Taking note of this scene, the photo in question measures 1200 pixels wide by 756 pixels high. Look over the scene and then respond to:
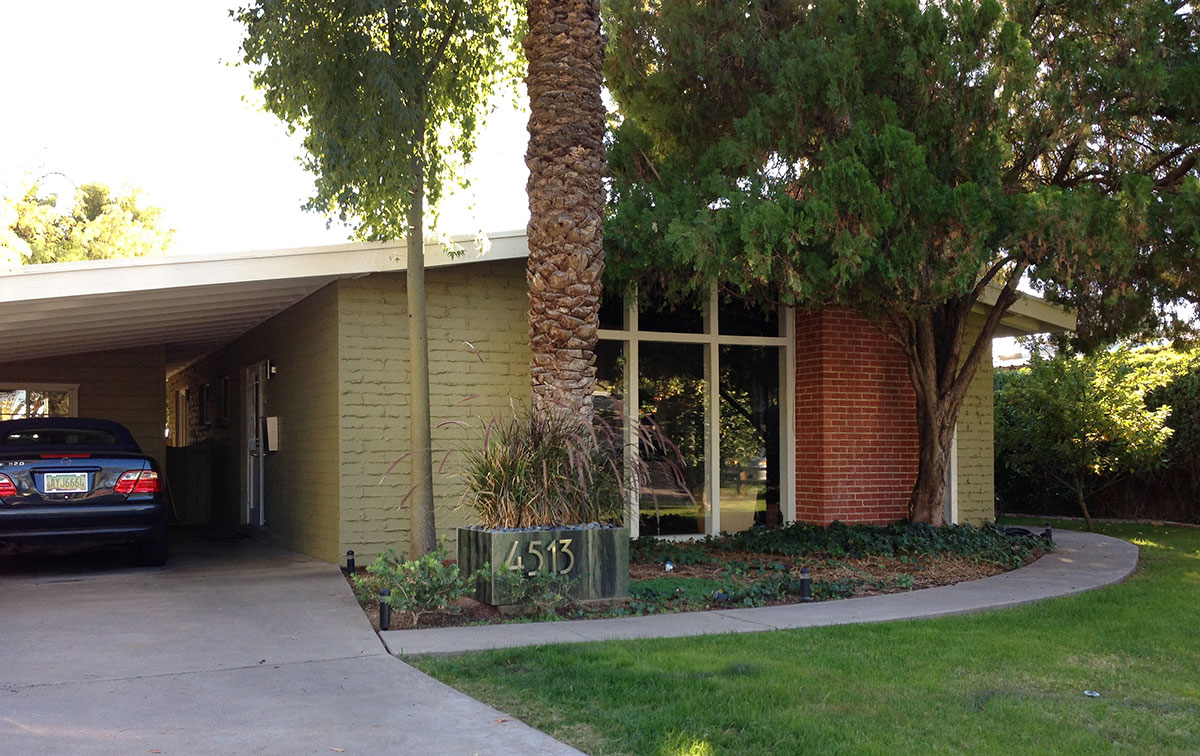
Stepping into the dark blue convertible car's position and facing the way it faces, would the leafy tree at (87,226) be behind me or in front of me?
in front

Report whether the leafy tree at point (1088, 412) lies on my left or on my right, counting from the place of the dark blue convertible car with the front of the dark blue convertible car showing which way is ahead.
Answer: on my right

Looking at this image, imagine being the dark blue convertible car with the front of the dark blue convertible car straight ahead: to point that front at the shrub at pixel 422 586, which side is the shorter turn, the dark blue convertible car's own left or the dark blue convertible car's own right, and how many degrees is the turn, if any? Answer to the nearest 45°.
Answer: approximately 135° to the dark blue convertible car's own right

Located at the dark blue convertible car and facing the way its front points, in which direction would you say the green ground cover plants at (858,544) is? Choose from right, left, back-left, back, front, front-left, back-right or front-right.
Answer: right

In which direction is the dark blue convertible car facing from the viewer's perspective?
away from the camera

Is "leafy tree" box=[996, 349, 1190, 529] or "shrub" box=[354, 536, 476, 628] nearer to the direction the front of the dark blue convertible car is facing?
the leafy tree

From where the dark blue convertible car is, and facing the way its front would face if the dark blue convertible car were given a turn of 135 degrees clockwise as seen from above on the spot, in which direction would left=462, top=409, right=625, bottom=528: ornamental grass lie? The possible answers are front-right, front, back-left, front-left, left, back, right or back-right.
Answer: front

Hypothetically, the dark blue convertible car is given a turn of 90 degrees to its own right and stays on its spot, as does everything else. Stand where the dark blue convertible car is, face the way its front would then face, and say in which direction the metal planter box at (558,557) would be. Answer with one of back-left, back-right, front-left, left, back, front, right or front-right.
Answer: front-right

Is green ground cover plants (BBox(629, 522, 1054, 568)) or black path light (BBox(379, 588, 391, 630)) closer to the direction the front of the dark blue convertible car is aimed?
the green ground cover plants
